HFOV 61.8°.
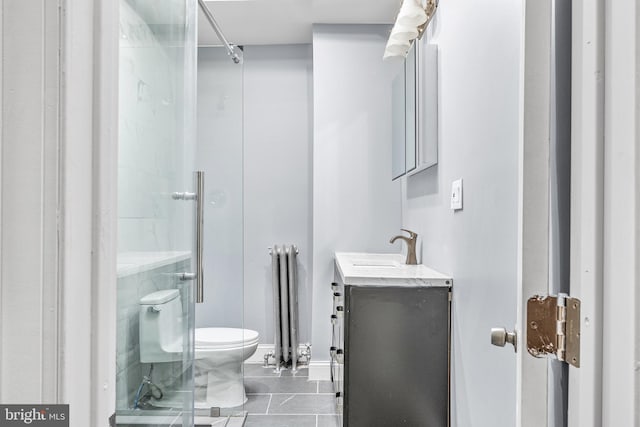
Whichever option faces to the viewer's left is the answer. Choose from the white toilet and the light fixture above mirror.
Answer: the light fixture above mirror

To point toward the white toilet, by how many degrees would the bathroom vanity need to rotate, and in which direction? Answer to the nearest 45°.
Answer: approximately 45° to its right

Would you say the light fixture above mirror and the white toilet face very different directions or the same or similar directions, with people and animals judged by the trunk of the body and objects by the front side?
very different directions

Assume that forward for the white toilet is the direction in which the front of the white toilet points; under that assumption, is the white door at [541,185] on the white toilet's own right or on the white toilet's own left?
on the white toilet's own right

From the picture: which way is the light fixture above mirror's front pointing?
to the viewer's left

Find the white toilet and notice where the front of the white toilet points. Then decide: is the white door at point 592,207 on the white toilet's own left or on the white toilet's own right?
on the white toilet's own right

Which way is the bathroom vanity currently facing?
to the viewer's left

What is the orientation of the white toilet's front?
to the viewer's right
